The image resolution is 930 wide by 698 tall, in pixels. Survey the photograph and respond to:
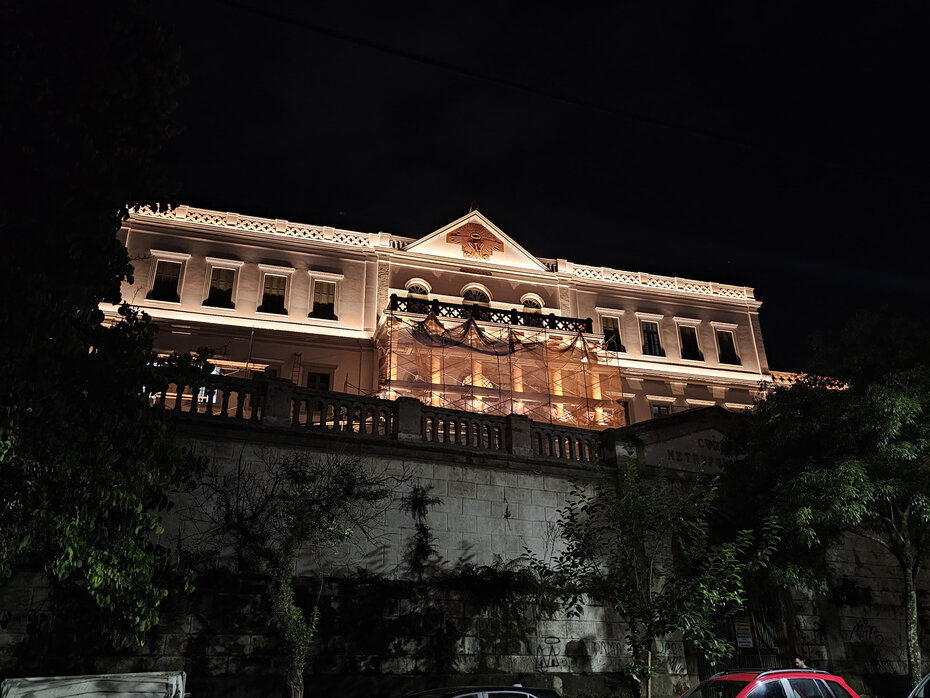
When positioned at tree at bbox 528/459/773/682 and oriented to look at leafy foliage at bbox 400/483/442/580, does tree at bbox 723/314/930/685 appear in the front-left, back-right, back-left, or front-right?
back-right
